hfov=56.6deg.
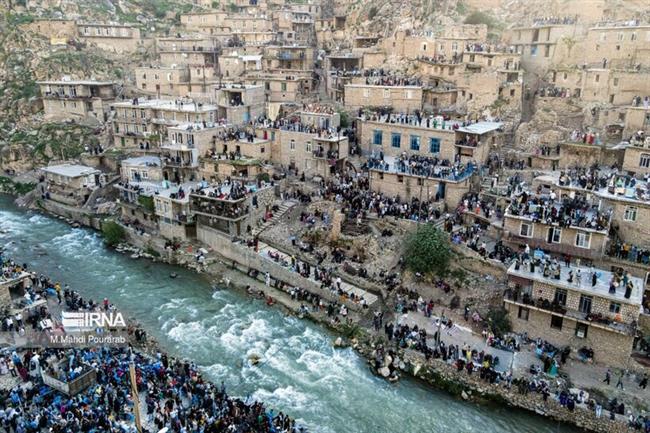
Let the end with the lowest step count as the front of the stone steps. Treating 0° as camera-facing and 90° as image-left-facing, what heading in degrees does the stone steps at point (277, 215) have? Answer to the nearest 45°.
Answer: approximately 45°

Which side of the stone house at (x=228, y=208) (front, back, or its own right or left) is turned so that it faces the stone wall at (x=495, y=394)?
left

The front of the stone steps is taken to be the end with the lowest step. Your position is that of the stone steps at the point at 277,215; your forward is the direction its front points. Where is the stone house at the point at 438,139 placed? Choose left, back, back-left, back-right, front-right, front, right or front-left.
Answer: back-left

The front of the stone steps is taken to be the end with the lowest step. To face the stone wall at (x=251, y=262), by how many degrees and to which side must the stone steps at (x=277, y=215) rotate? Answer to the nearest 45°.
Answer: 0° — it already faces it

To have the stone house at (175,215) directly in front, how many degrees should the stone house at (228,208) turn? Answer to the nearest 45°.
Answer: approximately 90° to its right

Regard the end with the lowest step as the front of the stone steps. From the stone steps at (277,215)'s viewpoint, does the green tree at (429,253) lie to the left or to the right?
on its left

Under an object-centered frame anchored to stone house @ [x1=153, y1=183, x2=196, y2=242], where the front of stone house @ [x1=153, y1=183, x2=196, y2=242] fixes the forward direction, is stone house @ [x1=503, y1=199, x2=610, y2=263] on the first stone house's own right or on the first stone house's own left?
on the first stone house's own left

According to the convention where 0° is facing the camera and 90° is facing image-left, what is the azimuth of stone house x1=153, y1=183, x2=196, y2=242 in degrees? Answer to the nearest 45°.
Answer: approximately 45°

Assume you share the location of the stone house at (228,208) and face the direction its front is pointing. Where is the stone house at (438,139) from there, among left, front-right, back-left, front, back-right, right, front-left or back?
back-left

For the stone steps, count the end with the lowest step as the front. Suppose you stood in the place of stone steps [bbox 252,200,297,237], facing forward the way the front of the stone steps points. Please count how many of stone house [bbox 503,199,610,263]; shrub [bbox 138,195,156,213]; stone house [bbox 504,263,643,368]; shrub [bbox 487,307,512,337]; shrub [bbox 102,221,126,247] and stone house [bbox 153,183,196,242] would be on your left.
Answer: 3
